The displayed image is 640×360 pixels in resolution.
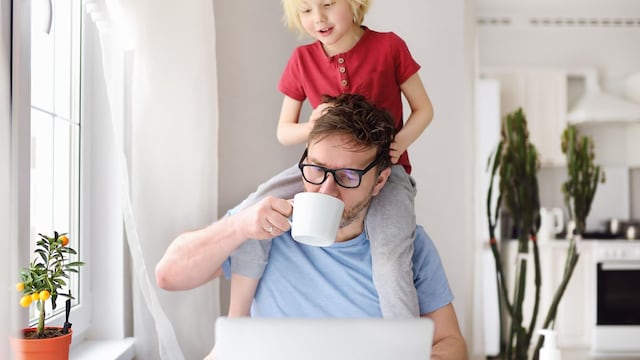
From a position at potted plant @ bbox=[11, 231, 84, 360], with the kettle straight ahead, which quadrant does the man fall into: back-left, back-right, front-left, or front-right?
front-right

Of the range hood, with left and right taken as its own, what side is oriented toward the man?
front

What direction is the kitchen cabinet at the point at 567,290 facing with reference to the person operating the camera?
facing the viewer

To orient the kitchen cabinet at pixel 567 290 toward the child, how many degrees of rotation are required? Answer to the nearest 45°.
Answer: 0° — it already faces them

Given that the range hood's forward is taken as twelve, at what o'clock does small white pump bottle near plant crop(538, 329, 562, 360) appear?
The small white pump bottle near plant is roughly at 12 o'clock from the range hood.

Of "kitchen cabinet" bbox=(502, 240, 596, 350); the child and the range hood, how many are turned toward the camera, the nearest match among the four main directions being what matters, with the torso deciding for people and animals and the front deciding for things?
3

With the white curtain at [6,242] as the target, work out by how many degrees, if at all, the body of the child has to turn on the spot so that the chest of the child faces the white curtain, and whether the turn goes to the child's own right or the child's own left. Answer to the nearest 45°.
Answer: approximately 45° to the child's own right

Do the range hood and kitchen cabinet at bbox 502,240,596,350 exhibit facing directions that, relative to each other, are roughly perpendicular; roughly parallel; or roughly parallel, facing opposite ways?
roughly parallel

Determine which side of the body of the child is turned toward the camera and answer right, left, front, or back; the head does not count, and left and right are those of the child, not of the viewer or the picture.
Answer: front

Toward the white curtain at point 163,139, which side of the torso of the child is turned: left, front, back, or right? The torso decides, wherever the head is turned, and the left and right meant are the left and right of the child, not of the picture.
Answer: right

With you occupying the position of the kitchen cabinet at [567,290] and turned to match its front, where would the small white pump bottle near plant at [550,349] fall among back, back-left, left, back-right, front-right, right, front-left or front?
front

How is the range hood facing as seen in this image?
toward the camera
